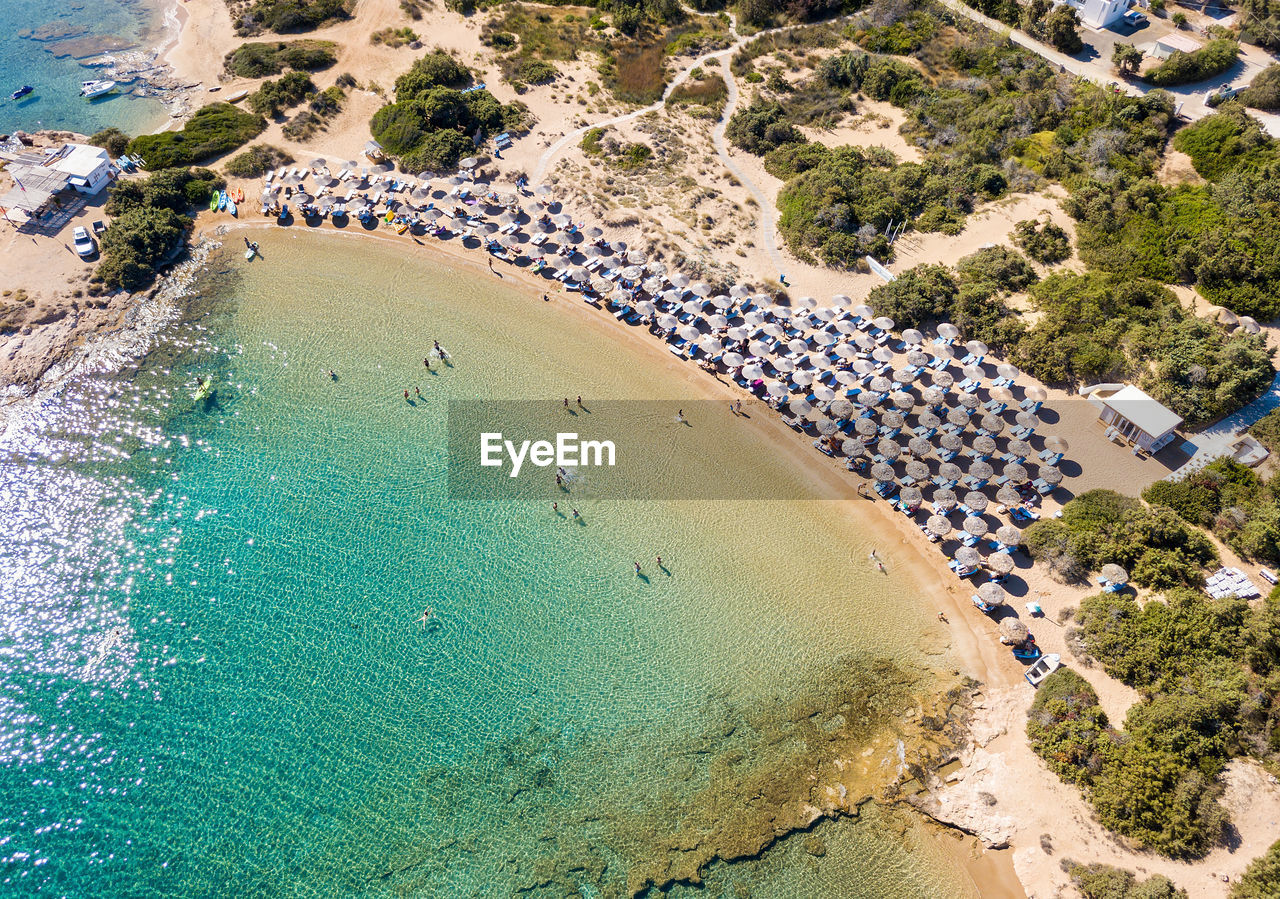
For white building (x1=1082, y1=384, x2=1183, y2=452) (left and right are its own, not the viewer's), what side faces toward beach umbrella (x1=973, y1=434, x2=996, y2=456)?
front

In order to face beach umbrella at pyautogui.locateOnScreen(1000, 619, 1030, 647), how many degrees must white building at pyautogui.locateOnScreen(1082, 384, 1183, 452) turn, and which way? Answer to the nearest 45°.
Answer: approximately 45° to its left

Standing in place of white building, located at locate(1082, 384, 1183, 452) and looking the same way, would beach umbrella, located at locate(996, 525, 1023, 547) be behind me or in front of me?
in front

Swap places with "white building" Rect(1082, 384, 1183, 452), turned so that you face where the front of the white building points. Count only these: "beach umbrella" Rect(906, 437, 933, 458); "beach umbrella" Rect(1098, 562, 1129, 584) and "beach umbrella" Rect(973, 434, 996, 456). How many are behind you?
0

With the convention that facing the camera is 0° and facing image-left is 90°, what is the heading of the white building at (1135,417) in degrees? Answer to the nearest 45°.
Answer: approximately 45°

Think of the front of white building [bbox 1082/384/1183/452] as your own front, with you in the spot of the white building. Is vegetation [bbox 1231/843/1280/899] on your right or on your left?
on your left

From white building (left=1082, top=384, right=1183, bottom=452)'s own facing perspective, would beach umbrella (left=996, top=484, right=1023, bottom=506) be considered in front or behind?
in front

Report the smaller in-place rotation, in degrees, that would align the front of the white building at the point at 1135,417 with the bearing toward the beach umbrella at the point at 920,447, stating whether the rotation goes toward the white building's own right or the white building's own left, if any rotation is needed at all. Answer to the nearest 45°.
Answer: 0° — it already faces it

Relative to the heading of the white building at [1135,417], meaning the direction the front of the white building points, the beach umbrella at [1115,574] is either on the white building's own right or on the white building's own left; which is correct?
on the white building's own left

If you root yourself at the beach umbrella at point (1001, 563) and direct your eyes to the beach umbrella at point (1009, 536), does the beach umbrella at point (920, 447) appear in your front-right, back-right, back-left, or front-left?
front-left
